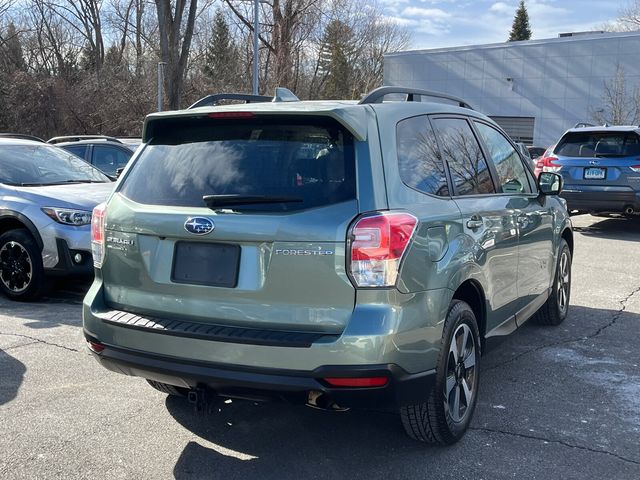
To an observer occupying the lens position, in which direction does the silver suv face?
facing the viewer and to the right of the viewer

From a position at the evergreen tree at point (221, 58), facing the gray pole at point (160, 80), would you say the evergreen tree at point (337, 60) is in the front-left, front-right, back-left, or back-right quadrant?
back-left

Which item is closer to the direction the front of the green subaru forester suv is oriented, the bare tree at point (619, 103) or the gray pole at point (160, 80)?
the bare tree

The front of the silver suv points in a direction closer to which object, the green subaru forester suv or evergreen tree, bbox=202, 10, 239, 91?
the green subaru forester suv

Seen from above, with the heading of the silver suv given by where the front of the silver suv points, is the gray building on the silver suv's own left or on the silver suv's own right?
on the silver suv's own left

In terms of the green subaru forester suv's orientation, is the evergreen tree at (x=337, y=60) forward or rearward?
forward

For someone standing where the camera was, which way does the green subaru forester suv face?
facing away from the viewer and to the right of the viewer

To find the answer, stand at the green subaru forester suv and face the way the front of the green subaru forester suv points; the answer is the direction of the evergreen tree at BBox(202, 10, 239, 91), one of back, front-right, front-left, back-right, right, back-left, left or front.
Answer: front-left

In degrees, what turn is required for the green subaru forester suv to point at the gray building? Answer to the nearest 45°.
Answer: approximately 45° to its left

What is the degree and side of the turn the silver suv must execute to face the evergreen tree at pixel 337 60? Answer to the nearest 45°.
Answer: approximately 90° to its left

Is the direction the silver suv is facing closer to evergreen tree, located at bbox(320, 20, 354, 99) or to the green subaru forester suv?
the green subaru forester suv

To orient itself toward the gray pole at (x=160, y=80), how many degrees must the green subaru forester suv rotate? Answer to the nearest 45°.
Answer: approximately 45° to its left

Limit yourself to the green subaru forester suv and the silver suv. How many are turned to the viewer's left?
0
